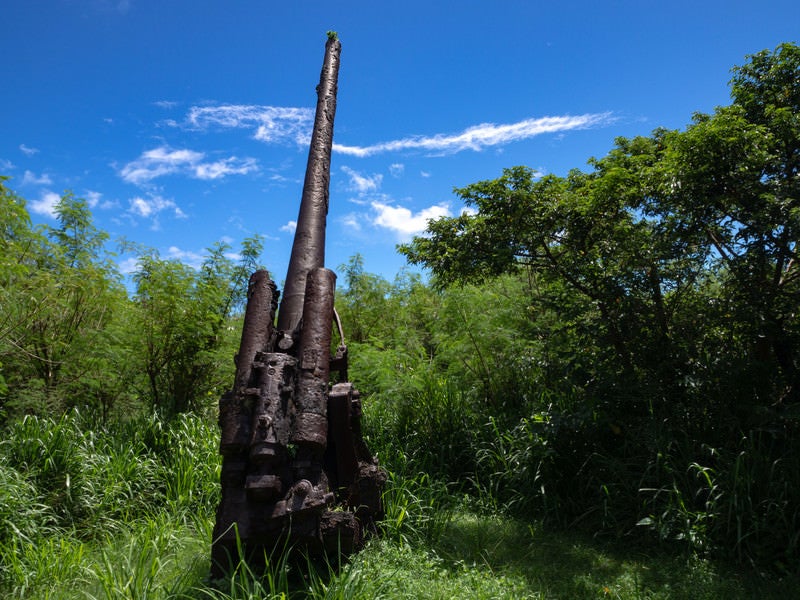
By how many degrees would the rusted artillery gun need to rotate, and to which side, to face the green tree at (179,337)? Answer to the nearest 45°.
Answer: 0° — it already faces it

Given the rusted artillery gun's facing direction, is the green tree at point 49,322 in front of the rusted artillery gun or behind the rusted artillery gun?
in front

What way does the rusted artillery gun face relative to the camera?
away from the camera
